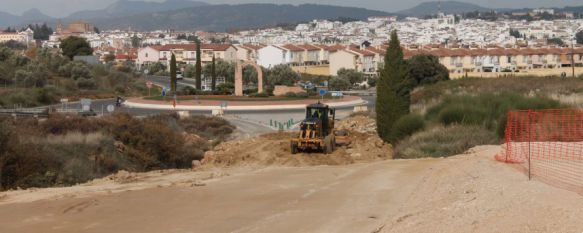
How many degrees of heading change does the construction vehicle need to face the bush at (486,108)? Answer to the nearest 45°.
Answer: approximately 135° to its left

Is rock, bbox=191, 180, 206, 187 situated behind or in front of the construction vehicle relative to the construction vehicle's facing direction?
in front

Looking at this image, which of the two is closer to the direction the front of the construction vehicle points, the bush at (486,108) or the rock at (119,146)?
the rock

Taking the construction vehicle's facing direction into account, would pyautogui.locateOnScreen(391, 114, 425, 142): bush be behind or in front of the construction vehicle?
behind

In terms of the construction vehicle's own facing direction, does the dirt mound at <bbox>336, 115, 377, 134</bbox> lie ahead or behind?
behind

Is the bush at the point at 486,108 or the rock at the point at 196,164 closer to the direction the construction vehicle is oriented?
the rock

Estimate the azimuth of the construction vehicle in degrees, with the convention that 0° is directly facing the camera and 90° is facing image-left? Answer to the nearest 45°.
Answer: approximately 45°

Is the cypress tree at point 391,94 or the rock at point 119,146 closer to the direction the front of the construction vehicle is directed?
the rock

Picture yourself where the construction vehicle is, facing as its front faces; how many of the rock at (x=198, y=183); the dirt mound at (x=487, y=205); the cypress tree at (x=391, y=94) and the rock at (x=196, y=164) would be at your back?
1

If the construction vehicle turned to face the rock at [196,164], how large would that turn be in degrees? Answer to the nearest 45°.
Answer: approximately 45° to its right
